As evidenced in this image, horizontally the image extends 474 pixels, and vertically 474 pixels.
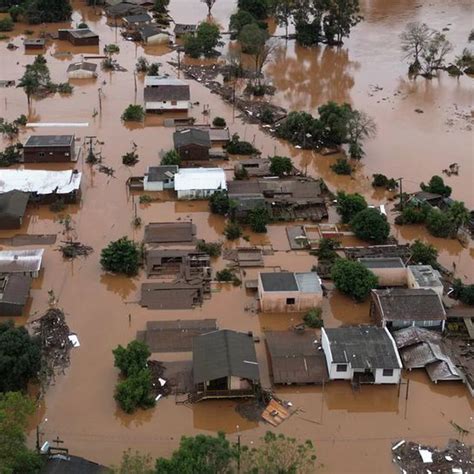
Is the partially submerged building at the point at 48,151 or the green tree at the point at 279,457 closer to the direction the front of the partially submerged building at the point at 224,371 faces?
the green tree

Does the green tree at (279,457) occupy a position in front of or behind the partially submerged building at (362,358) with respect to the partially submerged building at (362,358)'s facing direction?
in front

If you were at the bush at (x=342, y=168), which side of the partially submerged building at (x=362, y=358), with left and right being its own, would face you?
back

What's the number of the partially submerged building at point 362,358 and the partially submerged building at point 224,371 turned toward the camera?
2

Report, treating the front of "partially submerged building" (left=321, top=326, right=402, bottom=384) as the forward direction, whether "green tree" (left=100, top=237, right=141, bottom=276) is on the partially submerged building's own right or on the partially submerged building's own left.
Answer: on the partially submerged building's own right

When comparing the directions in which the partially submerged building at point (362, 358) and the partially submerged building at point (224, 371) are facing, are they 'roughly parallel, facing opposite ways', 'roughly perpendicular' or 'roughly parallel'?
roughly parallel

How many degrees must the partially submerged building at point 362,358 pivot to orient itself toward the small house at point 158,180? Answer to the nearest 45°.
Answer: approximately 135° to its right

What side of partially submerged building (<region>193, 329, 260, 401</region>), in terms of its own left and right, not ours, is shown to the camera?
front

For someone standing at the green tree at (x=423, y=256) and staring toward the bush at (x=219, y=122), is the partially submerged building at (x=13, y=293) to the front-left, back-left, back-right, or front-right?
front-left

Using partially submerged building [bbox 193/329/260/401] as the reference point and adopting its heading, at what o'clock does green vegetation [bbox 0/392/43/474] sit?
The green vegetation is roughly at 2 o'clock from the partially submerged building.

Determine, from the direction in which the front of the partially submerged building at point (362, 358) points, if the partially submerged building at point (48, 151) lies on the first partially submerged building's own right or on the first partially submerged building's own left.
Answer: on the first partially submerged building's own right

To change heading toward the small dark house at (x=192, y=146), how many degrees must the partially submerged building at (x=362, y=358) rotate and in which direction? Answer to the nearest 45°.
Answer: approximately 135° to its right

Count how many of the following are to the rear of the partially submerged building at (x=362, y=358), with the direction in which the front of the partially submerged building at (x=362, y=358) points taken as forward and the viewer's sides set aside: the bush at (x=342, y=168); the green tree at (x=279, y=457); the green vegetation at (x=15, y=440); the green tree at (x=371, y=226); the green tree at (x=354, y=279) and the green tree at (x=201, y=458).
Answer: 3

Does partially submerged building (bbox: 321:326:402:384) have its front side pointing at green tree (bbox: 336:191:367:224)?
no

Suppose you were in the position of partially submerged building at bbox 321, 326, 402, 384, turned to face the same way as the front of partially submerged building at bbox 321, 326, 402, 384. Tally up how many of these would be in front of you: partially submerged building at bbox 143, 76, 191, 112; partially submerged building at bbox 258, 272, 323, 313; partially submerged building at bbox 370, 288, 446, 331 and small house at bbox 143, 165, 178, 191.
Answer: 0

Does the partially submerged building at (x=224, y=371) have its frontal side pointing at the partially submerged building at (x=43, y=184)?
no

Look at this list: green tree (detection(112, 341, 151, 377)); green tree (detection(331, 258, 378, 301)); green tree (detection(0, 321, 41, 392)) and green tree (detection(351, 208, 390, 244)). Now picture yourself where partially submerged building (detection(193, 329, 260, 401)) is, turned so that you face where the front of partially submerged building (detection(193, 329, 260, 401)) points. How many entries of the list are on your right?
2

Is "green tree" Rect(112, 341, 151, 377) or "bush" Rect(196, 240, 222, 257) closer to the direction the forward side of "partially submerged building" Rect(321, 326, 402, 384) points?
the green tree

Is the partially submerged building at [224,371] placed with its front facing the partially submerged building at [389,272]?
no

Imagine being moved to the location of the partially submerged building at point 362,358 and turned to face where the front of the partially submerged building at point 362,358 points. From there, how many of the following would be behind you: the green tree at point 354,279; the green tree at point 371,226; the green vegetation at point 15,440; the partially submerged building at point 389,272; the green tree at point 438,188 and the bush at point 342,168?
5

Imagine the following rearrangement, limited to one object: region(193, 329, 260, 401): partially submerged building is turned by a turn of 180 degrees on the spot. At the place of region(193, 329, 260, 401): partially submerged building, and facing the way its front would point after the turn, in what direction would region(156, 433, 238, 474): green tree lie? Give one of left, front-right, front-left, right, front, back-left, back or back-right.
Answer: back

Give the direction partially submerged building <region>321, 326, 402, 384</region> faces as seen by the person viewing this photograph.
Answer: facing the viewer
